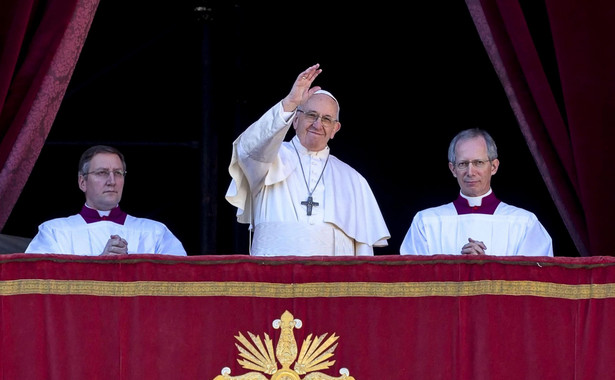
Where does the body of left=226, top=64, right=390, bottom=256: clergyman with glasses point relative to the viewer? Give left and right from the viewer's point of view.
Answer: facing the viewer

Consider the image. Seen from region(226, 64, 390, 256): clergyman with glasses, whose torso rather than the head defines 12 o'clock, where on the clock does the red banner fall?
The red banner is roughly at 12 o'clock from the clergyman with glasses.

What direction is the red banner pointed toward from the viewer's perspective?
toward the camera

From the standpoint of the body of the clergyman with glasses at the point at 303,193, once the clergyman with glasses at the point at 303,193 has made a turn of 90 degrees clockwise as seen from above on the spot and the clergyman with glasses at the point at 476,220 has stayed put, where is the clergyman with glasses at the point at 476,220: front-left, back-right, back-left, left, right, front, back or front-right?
back

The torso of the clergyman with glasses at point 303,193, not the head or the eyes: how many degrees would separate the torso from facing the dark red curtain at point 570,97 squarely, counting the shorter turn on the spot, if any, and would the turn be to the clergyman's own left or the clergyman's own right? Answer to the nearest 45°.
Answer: approximately 90° to the clergyman's own left

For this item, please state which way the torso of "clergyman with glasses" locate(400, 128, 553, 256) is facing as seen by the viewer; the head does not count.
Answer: toward the camera
